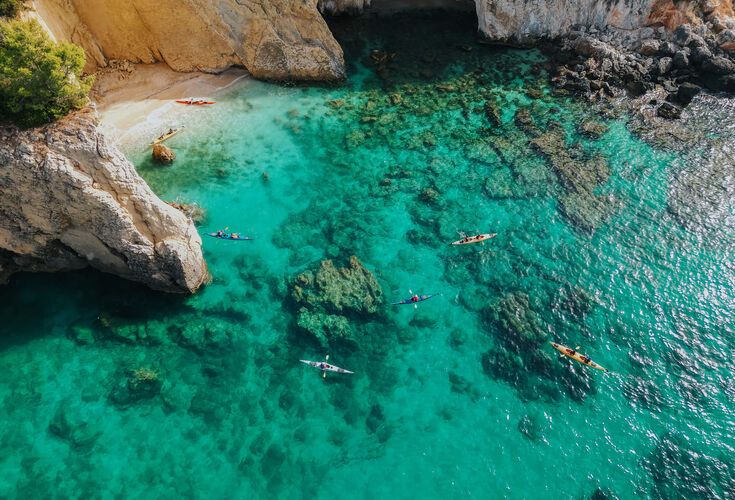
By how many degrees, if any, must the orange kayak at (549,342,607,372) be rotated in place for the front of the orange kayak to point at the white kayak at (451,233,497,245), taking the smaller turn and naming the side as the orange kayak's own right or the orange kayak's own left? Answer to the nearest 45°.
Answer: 0° — it already faces it

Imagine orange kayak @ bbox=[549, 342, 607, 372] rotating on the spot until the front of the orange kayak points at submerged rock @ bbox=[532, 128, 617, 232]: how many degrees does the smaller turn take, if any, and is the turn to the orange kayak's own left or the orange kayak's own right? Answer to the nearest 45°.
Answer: approximately 45° to the orange kayak's own right

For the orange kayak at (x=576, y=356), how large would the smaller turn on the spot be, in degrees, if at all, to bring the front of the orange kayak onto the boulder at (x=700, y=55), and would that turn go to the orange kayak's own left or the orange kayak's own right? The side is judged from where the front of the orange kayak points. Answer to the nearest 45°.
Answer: approximately 45° to the orange kayak's own right

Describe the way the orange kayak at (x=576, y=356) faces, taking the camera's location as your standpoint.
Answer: facing away from the viewer and to the left of the viewer
